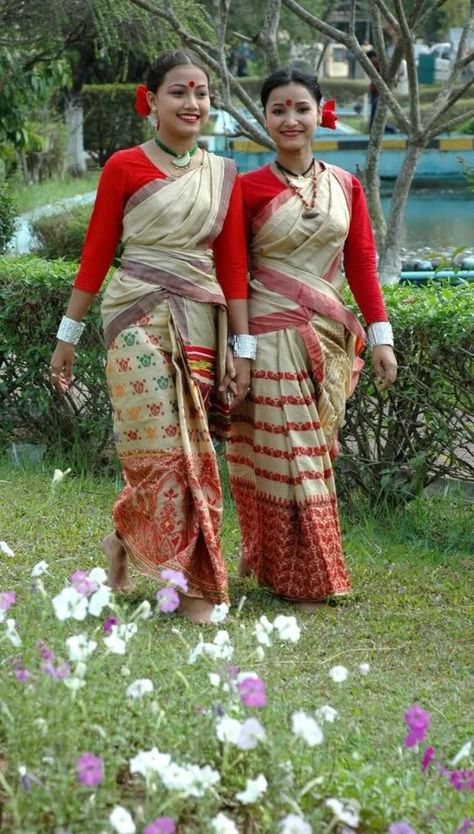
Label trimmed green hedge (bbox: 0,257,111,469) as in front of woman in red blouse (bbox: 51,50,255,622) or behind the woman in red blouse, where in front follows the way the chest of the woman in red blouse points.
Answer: behind

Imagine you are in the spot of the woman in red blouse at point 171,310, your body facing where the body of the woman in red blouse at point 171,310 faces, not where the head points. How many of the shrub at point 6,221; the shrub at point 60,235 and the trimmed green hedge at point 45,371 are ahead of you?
0

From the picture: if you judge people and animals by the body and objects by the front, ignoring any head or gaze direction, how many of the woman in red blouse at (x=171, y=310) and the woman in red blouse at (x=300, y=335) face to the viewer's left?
0

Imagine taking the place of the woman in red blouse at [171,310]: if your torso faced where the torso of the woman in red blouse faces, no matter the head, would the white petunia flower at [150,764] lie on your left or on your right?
on your right

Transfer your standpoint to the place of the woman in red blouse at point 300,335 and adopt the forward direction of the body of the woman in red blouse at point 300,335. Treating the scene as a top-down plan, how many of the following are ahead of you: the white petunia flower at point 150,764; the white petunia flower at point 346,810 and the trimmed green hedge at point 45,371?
2

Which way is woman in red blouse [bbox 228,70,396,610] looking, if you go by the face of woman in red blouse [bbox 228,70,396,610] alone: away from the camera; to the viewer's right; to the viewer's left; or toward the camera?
toward the camera

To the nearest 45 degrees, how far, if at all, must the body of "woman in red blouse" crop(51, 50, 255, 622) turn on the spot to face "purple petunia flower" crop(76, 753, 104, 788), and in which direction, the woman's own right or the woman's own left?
approximately 45° to the woman's own right

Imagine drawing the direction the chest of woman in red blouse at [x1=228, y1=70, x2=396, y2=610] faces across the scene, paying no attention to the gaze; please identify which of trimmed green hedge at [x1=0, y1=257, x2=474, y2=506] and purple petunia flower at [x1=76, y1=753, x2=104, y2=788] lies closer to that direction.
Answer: the purple petunia flower

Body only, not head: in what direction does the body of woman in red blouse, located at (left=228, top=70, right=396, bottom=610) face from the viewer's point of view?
toward the camera

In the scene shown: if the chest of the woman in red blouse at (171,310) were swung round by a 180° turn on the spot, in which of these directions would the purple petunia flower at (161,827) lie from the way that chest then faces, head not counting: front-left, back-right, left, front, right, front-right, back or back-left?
back-left

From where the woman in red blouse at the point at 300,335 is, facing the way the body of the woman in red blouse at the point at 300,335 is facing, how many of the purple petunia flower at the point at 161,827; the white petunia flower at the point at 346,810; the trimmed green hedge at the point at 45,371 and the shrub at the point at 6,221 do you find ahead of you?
2

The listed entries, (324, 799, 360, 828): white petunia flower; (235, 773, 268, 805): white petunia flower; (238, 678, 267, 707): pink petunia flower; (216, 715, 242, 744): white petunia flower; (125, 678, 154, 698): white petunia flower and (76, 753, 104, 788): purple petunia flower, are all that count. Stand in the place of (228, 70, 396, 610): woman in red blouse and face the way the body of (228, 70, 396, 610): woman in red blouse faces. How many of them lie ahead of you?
6

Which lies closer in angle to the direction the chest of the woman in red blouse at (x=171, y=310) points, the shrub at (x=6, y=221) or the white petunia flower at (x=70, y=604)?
the white petunia flower

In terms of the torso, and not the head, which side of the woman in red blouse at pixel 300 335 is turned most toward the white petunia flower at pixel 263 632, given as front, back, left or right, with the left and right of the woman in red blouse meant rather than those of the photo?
front

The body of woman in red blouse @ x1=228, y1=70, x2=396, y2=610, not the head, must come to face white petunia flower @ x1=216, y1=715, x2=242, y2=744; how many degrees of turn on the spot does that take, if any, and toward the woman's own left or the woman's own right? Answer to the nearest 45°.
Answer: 0° — they already face it

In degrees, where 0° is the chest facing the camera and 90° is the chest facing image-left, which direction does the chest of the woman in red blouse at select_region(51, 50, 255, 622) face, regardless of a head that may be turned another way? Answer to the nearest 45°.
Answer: approximately 315°

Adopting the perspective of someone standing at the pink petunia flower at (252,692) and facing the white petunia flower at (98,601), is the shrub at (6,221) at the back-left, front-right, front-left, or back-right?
front-right

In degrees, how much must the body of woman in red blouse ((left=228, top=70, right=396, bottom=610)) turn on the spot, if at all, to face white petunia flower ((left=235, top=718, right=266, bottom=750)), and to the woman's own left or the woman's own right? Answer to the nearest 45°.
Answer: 0° — they already face it

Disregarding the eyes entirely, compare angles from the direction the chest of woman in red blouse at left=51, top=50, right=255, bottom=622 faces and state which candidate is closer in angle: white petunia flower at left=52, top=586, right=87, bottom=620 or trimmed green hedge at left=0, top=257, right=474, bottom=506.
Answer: the white petunia flower
